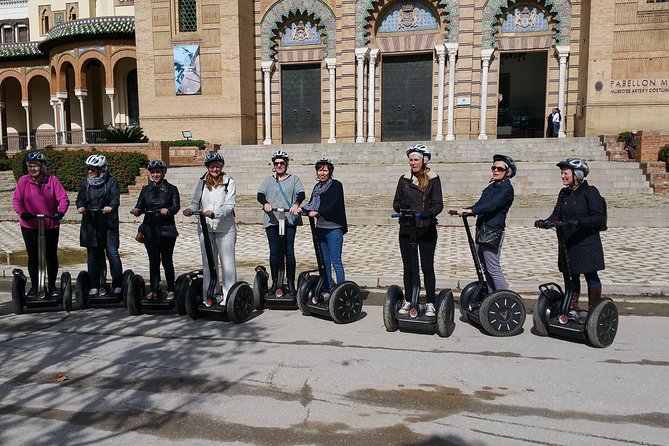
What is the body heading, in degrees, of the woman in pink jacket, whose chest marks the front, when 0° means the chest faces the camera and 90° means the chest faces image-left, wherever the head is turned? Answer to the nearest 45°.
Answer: approximately 0°

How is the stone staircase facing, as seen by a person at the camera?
facing the viewer

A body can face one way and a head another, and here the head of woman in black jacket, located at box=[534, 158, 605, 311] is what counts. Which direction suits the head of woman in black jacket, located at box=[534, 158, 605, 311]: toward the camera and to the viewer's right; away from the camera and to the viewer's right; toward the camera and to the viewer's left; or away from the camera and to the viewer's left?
toward the camera and to the viewer's left

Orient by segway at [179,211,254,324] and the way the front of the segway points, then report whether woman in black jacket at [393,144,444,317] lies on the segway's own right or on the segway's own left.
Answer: on the segway's own left

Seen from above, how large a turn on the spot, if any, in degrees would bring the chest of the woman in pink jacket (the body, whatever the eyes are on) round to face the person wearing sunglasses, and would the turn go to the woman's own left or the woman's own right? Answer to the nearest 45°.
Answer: approximately 45° to the woman's own left

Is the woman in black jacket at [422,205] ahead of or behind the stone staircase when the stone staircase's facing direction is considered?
ahead

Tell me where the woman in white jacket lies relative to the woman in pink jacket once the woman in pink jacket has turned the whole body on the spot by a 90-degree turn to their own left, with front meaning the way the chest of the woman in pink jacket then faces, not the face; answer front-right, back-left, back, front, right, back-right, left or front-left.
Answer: front-right

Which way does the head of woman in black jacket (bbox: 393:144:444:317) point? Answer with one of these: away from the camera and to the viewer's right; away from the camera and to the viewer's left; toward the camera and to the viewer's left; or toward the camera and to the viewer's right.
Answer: toward the camera and to the viewer's left

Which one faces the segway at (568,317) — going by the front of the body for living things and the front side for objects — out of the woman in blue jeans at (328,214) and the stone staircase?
the stone staircase

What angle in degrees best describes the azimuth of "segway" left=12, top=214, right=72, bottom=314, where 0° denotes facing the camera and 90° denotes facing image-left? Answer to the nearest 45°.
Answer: approximately 0°

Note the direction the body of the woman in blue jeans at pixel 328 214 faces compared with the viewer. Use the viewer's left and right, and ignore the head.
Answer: facing the viewer and to the left of the viewer
